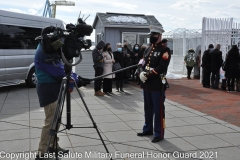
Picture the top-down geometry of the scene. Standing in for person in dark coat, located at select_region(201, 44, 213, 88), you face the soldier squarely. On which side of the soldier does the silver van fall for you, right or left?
right

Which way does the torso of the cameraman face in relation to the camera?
to the viewer's right

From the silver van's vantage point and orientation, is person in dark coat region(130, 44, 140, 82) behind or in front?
behind

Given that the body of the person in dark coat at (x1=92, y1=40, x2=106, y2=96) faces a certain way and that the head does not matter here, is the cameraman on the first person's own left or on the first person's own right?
on the first person's own right

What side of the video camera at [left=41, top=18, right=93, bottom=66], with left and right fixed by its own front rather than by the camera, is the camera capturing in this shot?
right

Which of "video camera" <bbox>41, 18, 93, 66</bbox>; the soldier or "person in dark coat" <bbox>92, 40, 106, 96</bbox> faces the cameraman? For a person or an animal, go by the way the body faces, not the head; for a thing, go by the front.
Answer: the soldier

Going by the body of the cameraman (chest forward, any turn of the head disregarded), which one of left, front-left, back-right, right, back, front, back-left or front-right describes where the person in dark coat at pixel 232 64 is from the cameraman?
front-left

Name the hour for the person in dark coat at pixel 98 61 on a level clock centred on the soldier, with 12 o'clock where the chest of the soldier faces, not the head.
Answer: The person in dark coat is roughly at 4 o'clock from the soldier.

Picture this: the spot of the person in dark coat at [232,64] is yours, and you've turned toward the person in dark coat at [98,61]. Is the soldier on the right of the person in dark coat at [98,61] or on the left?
left

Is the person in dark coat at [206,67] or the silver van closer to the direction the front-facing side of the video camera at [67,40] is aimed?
the person in dark coat
